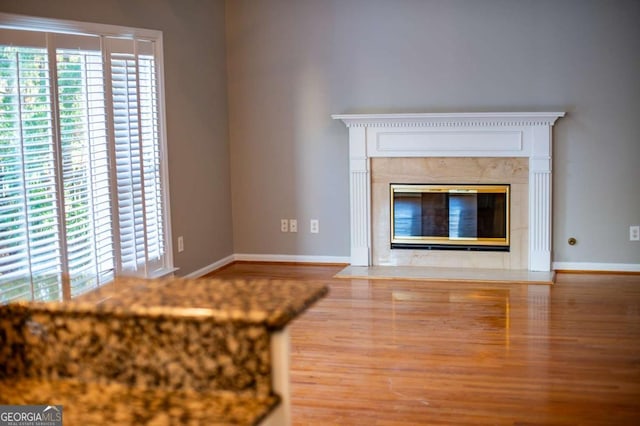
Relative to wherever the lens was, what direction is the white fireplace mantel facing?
facing the viewer

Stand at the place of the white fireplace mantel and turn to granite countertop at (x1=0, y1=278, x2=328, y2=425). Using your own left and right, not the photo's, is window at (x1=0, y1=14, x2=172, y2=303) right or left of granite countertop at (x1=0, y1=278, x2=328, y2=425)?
right

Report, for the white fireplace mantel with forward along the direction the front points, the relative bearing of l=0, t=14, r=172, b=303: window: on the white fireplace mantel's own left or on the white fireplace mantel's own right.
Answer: on the white fireplace mantel's own right

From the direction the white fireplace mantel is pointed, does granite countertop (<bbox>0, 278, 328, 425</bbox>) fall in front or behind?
in front

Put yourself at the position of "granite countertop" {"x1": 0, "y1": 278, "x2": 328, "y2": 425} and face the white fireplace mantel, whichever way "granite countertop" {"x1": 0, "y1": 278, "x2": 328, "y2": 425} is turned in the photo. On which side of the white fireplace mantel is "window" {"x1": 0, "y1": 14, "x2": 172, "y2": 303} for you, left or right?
left

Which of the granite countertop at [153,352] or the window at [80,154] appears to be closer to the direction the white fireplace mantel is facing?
the granite countertop
